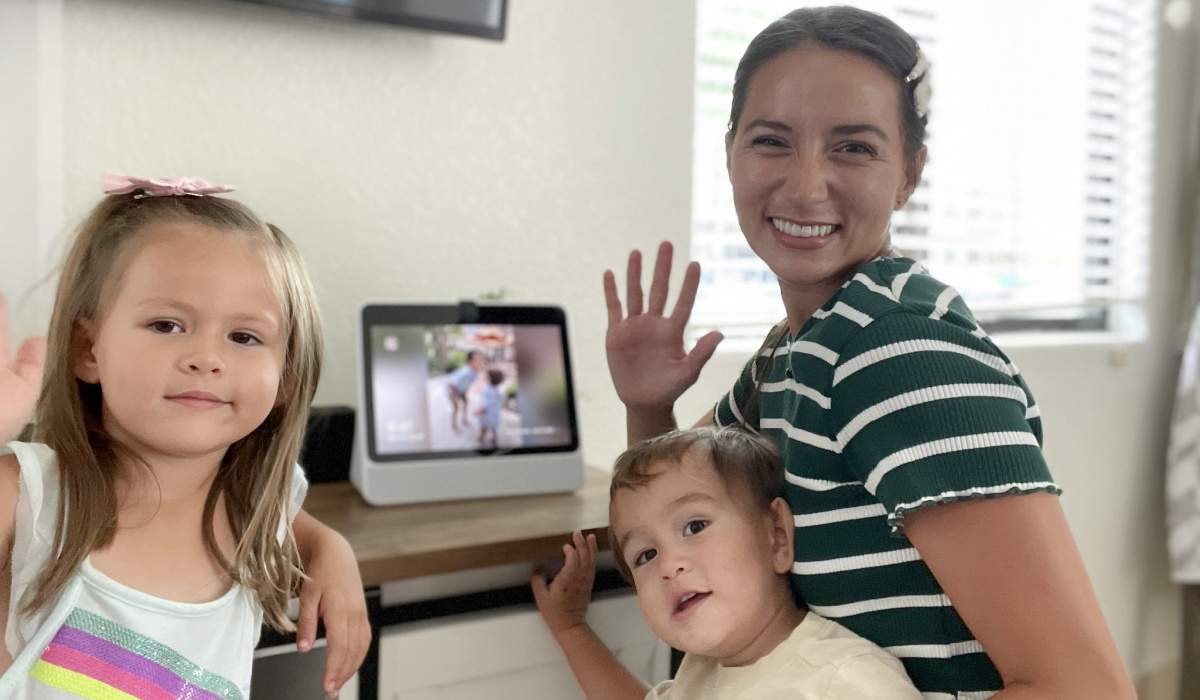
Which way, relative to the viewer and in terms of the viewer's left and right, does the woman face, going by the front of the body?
facing the viewer and to the left of the viewer

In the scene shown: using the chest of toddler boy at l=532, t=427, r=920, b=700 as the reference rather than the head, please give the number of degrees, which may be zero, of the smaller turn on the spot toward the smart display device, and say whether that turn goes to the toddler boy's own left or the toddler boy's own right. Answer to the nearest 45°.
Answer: approximately 90° to the toddler boy's own right

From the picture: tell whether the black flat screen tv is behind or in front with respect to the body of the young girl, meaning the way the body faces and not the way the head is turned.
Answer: behind

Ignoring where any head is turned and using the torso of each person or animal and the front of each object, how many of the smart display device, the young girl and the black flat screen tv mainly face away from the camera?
0

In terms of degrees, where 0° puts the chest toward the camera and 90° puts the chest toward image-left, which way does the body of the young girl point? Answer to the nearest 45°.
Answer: approximately 0°

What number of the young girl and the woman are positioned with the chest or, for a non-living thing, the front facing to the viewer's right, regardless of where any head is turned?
0

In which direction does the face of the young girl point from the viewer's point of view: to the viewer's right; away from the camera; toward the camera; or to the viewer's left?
toward the camera

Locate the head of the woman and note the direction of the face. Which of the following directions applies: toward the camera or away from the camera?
toward the camera

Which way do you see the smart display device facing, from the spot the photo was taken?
facing the viewer and to the right of the viewer

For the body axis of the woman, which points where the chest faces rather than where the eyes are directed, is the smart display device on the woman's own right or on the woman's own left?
on the woman's own right
